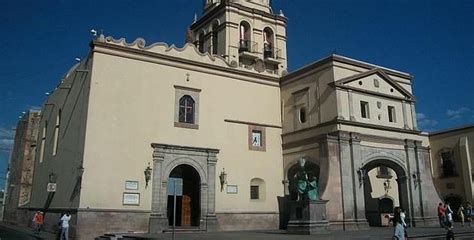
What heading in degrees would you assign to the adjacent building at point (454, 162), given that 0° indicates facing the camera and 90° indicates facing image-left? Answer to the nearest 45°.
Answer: approximately 45°

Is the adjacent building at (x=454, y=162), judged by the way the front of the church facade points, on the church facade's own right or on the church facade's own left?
on the church facade's own left

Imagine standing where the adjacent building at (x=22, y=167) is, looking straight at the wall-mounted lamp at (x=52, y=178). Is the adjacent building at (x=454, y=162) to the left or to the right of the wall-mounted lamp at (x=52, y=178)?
left

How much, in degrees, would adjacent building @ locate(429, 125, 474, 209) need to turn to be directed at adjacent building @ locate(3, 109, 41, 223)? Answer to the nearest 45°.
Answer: approximately 45° to its right

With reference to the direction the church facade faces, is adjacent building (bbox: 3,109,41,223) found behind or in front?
behind
